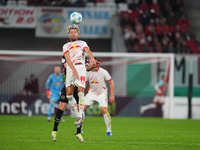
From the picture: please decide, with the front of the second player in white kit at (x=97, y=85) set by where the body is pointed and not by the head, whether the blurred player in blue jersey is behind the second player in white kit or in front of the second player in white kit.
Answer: behind

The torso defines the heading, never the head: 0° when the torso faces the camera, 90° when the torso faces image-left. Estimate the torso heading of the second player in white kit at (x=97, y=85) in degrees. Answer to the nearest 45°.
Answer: approximately 0°
